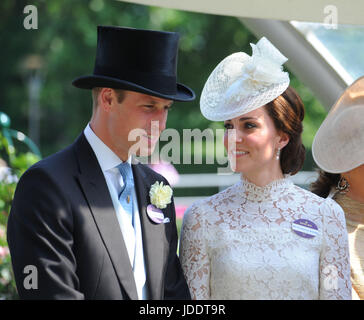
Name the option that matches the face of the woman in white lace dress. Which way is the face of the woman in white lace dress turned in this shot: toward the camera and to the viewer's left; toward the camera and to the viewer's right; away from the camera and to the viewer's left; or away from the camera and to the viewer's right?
toward the camera and to the viewer's left

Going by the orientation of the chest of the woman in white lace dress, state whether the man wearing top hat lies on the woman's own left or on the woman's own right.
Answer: on the woman's own right

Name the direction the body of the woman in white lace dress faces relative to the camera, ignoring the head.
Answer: toward the camera

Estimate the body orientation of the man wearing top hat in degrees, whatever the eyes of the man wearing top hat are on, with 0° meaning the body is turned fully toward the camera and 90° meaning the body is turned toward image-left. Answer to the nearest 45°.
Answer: approximately 315°

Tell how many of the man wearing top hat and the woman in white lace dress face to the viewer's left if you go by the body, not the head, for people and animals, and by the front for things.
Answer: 0

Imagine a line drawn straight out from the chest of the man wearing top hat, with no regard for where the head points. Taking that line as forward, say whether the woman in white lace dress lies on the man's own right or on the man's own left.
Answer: on the man's own left
